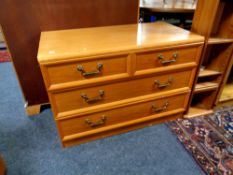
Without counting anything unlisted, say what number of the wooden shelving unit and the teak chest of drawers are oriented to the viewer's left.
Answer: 0

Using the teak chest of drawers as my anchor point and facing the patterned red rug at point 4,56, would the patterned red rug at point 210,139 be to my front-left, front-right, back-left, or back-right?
back-right

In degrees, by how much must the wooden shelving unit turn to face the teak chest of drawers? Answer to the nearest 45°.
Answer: approximately 90° to its right

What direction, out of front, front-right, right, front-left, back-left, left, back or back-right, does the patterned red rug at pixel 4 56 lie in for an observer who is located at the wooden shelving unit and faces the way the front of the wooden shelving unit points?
back-right

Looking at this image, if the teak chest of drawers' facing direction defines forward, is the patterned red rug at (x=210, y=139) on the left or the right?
on its left

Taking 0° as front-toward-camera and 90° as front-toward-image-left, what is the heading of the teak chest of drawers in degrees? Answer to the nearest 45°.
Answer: approximately 0°

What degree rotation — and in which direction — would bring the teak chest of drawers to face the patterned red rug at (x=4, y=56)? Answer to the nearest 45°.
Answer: approximately 135° to its right
